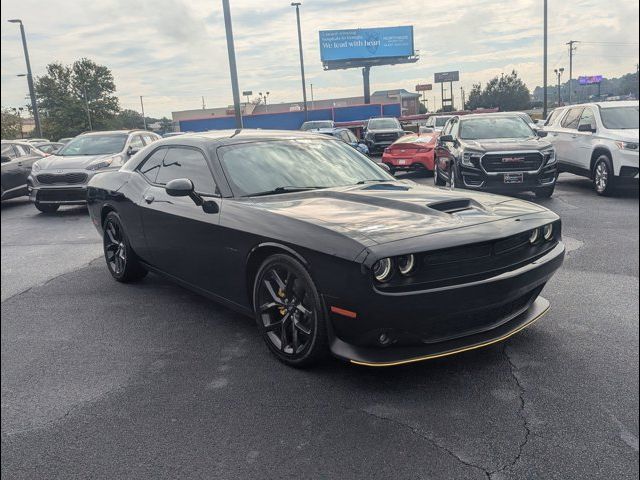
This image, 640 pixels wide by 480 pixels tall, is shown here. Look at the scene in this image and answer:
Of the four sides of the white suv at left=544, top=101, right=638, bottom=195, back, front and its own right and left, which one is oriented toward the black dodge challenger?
right

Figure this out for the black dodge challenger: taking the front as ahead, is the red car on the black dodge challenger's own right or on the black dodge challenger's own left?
on the black dodge challenger's own left

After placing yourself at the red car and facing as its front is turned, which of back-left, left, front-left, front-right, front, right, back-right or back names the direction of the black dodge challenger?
back-right

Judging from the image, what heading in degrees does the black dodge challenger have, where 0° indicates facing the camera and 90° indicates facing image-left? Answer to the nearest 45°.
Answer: approximately 315°

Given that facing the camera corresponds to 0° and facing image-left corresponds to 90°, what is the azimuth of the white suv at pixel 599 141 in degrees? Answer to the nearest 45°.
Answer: approximately 315°

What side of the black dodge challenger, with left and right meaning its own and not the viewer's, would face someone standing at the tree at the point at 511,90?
left

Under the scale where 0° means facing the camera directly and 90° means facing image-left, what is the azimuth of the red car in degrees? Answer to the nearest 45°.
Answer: approximately 225°

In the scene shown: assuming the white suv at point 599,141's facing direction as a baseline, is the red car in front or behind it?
behind

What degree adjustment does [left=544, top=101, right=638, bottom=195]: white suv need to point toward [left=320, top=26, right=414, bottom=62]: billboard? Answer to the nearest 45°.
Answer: approximately 135° to its left
